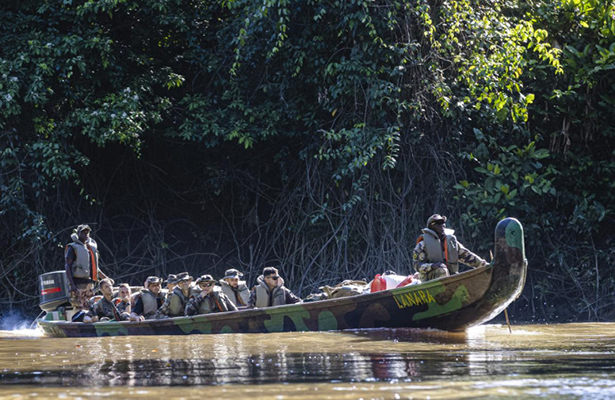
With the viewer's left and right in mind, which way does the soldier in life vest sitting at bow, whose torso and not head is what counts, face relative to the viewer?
facing the viewer and to the right of the viewer

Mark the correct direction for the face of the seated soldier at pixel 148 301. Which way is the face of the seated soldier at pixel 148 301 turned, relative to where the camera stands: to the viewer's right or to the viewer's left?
to the viewer's right

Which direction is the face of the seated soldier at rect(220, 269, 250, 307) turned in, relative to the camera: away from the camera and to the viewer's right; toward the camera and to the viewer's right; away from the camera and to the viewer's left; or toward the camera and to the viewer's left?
toward the camera and to the viewer's right

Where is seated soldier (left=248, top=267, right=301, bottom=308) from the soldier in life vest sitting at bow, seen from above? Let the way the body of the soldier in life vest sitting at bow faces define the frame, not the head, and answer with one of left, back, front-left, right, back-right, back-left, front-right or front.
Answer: back-right

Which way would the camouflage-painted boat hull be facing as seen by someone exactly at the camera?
facing to the right of the viewer

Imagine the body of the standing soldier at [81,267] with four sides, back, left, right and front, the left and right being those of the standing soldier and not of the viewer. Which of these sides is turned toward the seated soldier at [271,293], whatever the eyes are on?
front

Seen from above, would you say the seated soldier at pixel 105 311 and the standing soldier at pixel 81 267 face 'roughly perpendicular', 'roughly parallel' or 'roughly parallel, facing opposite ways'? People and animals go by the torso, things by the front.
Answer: roughly parallel

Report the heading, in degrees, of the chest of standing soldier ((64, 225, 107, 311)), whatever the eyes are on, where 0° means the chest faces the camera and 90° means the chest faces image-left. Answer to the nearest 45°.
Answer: approximately 315°

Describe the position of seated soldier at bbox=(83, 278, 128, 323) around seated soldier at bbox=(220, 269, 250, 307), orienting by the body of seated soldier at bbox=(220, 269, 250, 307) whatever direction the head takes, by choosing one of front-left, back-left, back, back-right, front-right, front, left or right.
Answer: back-right

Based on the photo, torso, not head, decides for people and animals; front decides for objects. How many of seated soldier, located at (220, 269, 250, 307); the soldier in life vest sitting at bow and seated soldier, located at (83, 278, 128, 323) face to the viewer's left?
0

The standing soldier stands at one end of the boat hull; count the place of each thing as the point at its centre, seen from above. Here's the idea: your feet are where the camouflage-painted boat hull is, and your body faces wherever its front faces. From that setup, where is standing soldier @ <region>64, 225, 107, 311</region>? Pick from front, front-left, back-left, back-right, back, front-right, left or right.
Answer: back-left

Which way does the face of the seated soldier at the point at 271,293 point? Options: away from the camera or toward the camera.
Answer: toward the camera

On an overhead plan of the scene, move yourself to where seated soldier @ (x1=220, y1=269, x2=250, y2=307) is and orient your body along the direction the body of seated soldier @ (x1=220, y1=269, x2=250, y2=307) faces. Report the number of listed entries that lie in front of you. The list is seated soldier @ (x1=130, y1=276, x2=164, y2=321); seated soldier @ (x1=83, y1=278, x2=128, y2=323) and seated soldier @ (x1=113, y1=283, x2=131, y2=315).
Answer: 0
